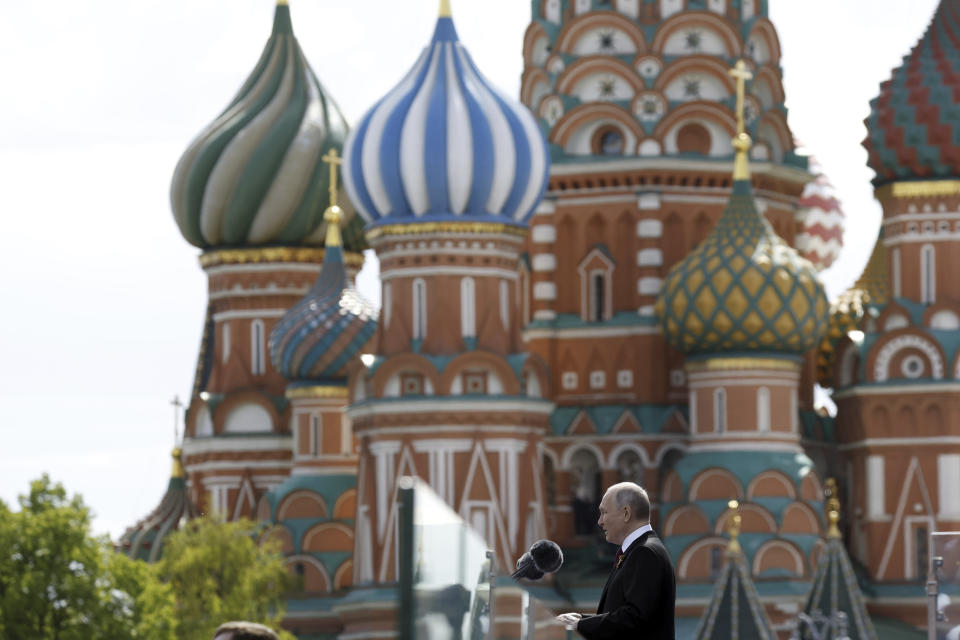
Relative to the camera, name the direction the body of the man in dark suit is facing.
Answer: to the viewer's left

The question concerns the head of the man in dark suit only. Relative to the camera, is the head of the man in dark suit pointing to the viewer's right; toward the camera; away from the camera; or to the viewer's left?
to the viewer's left

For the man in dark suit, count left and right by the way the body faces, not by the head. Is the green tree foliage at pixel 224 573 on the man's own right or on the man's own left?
on the man's own right

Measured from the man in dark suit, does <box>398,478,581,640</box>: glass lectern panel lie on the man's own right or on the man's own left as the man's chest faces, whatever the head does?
on the man's own left

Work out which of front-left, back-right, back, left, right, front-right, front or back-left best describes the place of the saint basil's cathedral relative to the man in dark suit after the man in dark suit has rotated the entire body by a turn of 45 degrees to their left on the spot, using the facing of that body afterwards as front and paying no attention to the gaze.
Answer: back-right
